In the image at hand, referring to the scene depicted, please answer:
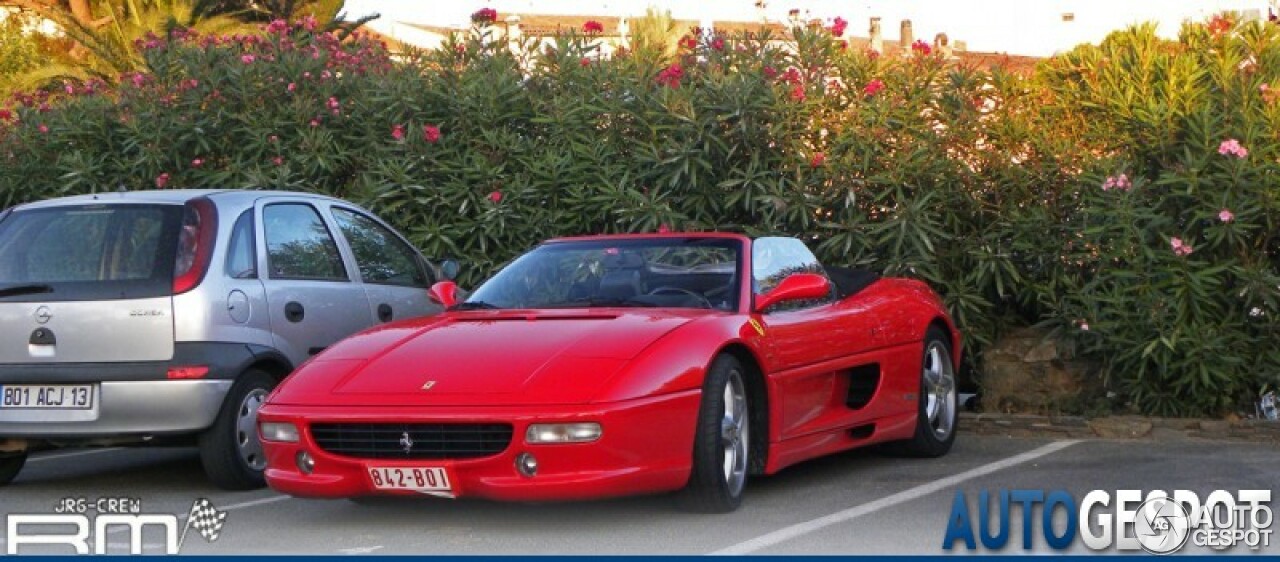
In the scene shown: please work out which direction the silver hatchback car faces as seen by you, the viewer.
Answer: facing away from the viewer and to the right of the viewer

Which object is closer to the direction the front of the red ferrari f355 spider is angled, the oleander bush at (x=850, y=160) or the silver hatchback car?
the silver hatchback car

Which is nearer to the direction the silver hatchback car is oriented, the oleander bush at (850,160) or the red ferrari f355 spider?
the oleander bush

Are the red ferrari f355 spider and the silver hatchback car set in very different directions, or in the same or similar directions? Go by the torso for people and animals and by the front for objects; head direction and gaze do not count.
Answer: very different directions

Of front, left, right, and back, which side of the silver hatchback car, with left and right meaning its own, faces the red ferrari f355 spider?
right

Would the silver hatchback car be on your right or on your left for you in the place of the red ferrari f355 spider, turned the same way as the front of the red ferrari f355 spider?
on your right

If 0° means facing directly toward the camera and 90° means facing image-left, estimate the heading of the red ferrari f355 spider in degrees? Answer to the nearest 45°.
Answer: approximately 45°
